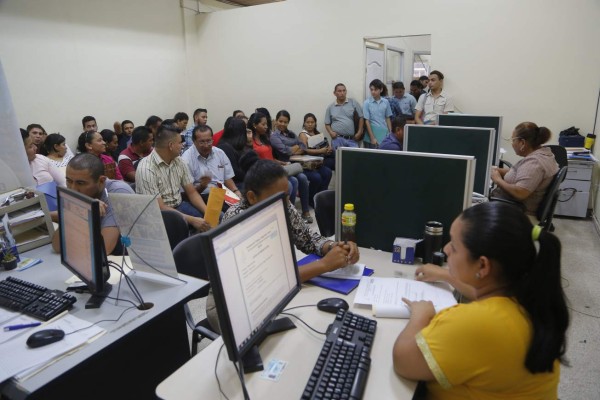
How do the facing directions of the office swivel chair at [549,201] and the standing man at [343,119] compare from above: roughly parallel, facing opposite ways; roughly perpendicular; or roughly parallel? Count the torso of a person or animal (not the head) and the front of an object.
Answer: roughly perpendicular

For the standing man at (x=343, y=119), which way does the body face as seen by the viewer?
toward the camera

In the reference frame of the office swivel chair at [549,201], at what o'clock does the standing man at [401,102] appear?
The standing man is roughly at 2 o'clock from the office swivel chair.

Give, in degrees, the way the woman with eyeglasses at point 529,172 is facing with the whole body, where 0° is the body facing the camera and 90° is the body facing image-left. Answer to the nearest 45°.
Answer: approximately 90°

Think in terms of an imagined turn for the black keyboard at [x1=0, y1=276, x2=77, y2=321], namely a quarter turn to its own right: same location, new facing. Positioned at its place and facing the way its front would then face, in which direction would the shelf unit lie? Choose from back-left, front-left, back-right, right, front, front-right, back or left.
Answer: front-right

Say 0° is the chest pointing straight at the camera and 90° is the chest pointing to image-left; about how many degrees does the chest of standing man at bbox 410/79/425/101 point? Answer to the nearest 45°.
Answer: approximately 45°

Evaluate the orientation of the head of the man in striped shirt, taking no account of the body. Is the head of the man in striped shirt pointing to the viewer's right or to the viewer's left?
to the viewer's right

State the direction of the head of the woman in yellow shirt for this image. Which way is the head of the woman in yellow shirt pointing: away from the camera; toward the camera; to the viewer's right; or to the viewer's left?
to the viewer's left

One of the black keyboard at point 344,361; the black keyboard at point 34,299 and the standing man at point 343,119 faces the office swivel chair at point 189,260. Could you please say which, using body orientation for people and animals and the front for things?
the standing man

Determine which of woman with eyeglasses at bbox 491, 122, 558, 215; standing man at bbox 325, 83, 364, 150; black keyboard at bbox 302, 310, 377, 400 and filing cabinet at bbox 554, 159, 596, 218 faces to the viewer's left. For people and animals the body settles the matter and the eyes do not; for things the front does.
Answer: the woman with eyeglasses

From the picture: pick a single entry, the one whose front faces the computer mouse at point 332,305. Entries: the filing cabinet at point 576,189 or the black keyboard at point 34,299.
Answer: the filing cabinet

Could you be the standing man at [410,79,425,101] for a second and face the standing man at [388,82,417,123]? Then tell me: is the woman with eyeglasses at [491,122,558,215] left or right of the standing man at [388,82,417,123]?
left

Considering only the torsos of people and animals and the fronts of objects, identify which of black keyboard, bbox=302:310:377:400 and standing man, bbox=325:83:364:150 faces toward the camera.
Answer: the standing man

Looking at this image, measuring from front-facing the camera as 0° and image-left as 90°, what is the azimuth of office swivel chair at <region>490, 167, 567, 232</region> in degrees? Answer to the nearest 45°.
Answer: approximately 90°

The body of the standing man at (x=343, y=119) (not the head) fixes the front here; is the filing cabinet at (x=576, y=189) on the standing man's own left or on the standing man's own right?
on the standing man's own left

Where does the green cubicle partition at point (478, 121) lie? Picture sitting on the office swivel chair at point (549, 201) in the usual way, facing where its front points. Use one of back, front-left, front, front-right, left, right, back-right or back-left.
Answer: front-right
